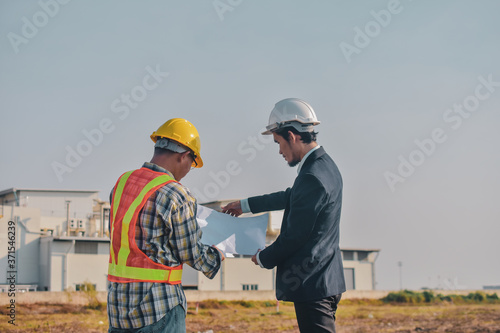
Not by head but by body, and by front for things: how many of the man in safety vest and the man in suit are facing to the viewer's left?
1

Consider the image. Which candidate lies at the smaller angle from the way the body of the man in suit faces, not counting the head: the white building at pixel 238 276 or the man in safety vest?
the man in safety vest

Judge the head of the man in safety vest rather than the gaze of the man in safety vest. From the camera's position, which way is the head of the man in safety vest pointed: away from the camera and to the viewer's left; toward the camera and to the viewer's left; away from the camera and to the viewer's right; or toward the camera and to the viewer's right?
away from the camera and to the viewer's right

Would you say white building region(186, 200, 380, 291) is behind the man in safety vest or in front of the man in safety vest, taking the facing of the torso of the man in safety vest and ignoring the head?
in front

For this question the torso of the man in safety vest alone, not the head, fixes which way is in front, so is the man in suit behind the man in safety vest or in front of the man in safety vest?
in front

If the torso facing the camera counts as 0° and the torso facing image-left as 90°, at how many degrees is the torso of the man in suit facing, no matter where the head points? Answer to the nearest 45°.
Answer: approximately 90°

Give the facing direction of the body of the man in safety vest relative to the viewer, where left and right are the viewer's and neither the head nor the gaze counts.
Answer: facing away from the viewer and to the right of the viewer

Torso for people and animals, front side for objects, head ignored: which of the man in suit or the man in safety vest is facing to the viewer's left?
the man in suit

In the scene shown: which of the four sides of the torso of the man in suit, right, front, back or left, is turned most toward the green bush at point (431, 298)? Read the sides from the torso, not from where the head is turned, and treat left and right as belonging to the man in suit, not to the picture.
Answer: right

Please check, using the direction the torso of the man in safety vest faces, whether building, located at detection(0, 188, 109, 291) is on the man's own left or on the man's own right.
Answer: on the man's own left

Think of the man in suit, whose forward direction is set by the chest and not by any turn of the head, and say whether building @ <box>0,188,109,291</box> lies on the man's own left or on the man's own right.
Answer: on the man's own right

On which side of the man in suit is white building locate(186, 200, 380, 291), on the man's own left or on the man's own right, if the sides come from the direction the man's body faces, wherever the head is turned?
on the man's own right

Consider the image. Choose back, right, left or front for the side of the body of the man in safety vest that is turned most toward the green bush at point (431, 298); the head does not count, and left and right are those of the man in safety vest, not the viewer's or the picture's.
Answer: front

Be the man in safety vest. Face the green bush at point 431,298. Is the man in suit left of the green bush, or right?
right

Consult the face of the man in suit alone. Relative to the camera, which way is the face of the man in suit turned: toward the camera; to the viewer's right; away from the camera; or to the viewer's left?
to the viewer's left
